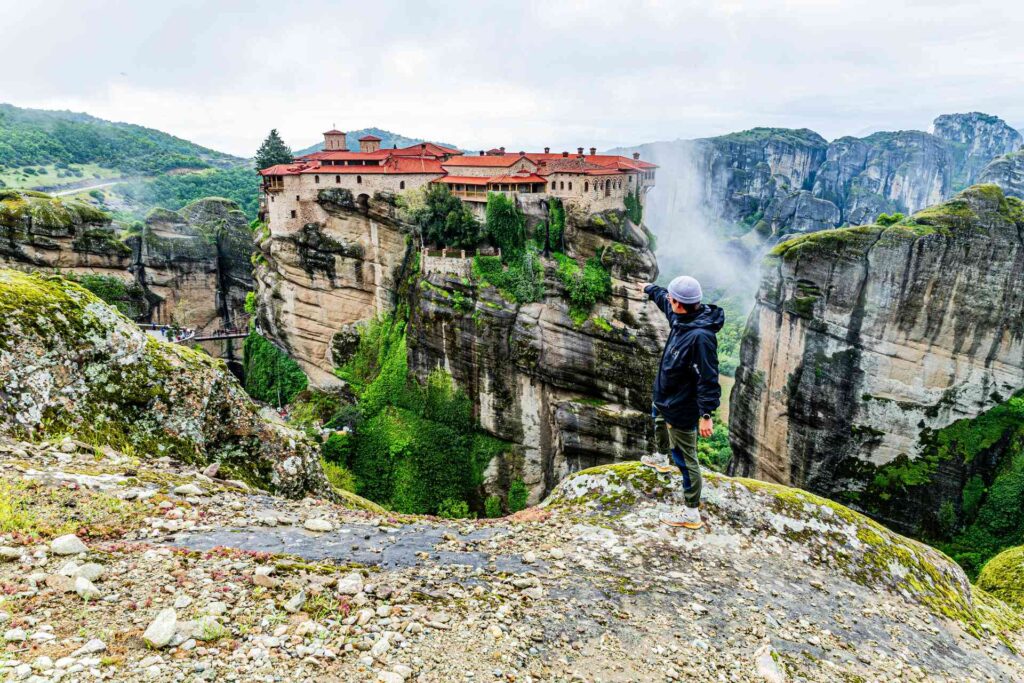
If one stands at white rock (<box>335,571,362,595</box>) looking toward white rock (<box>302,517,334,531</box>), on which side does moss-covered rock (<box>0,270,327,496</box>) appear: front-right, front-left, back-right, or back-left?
front-left

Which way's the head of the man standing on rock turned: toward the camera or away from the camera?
away from the camera

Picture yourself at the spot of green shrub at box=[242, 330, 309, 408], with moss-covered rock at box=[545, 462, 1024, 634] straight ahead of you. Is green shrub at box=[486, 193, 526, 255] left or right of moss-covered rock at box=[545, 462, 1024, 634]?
left

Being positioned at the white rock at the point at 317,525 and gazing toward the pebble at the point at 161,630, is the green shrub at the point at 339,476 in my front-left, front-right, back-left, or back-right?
back-right

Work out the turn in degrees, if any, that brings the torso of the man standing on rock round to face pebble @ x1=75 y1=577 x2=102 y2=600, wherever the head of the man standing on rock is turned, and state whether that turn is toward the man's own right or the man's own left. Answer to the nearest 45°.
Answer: approximately 45° to the man's own left

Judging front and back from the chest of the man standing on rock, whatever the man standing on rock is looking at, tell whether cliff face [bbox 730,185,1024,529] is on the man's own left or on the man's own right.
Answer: on the man's own right
